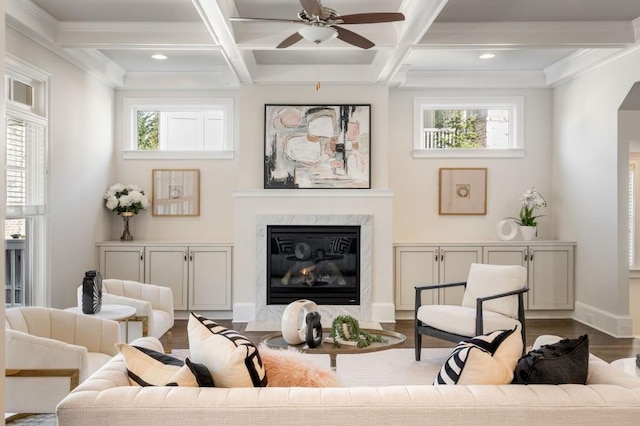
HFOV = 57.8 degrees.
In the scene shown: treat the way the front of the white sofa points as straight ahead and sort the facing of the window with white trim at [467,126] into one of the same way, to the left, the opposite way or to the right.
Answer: the opposite way

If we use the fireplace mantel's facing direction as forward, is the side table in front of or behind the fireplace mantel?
in front

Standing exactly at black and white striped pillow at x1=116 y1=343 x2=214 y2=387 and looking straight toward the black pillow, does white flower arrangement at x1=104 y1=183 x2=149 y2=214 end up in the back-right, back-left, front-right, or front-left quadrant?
back-left

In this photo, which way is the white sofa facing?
away from the camera

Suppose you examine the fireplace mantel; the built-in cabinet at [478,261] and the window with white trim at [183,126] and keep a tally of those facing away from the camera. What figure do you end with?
0

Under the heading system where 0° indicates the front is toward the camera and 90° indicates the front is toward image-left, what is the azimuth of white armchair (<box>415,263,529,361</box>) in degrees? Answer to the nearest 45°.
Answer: approximately 45°

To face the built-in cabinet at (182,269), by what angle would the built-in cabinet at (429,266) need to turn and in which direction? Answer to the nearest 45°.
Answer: approximately 90° to its right

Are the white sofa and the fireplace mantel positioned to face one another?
yes

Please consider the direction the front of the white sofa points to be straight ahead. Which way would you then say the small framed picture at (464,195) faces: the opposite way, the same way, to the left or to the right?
the opposite way

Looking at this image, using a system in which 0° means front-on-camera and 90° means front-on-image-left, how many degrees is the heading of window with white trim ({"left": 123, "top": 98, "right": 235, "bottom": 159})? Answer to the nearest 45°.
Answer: approximately 0°

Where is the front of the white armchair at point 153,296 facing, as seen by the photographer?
facing the viewer and to the right of the viewer

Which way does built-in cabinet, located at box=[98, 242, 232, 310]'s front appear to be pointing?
toward the camera

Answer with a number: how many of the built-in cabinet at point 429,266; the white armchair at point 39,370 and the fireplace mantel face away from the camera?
0

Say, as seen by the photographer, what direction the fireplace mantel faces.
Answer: facing the viewer

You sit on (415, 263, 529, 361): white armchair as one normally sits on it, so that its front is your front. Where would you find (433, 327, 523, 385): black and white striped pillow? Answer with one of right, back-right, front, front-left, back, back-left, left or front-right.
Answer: front-left

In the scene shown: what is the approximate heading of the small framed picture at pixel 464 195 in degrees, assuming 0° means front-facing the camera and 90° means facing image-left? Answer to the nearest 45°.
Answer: approximately 0°

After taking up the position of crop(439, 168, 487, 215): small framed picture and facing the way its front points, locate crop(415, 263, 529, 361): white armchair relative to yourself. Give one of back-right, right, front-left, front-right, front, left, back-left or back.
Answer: front

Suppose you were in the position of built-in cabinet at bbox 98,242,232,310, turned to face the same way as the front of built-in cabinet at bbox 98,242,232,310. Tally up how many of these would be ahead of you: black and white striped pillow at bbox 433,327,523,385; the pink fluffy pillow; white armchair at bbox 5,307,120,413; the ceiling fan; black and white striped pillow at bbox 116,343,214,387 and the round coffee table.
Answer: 6

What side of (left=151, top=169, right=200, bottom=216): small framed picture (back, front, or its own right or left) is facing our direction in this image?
front

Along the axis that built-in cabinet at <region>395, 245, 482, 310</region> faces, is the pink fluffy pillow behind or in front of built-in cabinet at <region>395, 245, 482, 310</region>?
in front
